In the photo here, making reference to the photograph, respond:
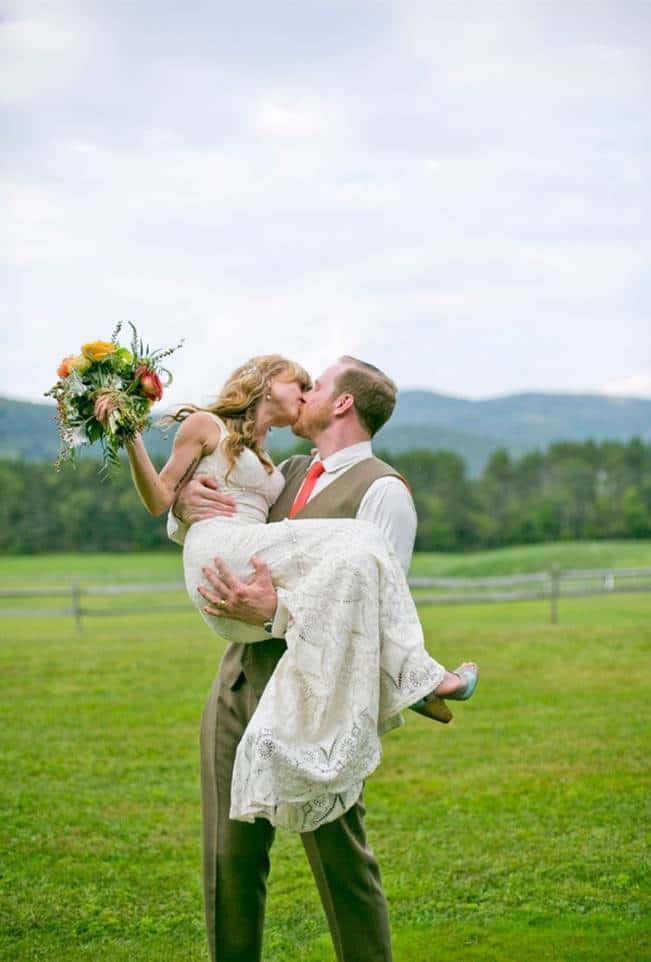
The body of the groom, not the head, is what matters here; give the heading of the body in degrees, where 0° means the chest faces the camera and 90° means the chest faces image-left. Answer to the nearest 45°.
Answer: approximately 45°

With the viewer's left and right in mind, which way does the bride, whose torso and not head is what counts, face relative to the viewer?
facing to the right of the viewer

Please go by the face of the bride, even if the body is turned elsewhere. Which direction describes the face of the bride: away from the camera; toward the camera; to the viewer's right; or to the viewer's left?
to the viewer's right

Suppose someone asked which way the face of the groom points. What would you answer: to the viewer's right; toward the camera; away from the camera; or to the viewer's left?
to the viewer's left
